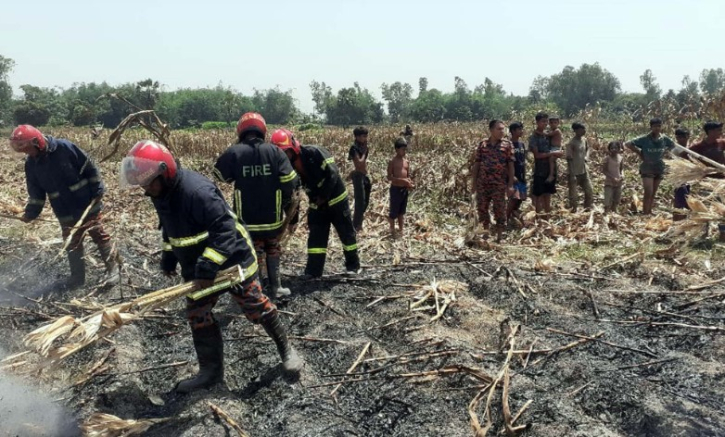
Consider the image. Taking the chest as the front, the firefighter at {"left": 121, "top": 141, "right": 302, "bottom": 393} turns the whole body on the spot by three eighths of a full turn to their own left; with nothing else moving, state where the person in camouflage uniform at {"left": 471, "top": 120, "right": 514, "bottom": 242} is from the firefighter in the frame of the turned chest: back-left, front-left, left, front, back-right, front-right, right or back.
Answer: front-left

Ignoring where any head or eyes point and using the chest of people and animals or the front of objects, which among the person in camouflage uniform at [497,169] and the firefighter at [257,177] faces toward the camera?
the person in camouflage uniform

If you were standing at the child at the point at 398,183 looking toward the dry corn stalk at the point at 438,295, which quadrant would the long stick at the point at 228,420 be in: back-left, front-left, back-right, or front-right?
front-right

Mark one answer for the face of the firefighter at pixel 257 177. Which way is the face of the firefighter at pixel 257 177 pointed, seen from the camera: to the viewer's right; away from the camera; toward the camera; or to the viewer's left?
away from the camera

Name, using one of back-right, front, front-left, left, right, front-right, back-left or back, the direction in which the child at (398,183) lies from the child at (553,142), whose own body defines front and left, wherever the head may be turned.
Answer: front

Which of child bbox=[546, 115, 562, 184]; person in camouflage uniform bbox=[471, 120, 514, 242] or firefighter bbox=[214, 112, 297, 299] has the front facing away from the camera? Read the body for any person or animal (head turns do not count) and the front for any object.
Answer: the firefighter

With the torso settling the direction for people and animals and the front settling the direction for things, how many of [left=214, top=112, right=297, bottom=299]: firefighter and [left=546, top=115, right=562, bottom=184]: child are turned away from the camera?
1

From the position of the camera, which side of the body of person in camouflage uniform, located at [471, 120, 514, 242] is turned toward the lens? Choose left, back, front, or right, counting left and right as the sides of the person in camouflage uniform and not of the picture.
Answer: front

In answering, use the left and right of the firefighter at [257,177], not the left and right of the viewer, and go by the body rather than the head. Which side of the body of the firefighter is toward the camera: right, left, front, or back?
back

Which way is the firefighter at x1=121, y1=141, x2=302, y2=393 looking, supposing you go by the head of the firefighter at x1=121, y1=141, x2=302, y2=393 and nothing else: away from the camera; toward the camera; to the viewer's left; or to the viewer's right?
to the viewer's left

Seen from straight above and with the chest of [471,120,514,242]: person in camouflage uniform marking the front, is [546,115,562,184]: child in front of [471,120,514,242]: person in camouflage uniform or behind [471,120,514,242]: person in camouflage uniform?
behind

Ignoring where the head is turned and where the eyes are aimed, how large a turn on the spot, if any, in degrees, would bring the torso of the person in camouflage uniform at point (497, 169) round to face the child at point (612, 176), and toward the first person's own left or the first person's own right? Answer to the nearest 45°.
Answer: approximately 135° to the first person's own left

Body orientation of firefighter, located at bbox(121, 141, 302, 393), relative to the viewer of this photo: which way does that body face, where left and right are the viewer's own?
facing the viewer and to the left of the viewer

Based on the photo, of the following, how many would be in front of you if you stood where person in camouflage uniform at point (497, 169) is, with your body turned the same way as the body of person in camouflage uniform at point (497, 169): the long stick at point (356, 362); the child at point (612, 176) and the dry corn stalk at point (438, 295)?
2
